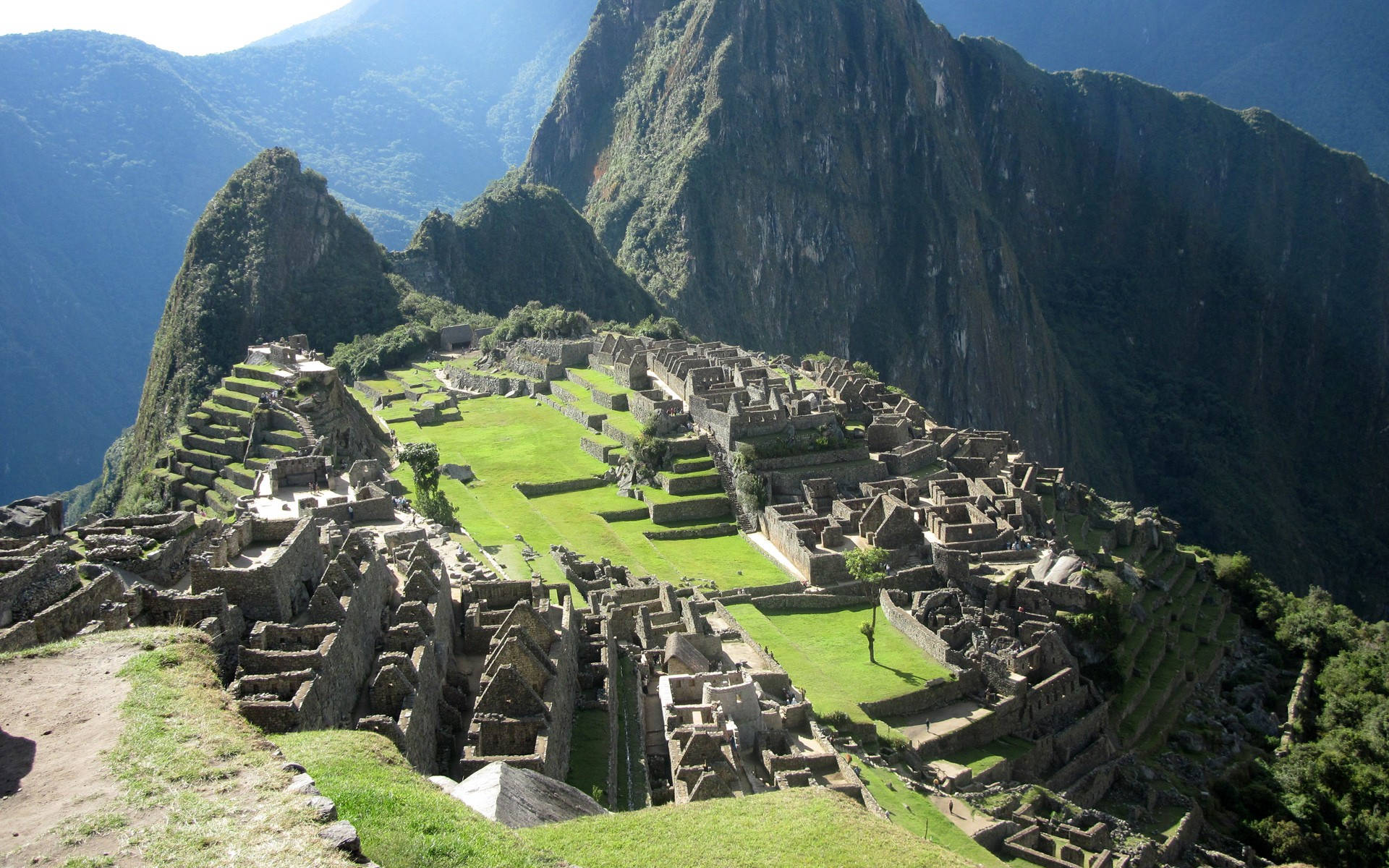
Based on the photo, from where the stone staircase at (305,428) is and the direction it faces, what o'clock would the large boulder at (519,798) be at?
The large boulder is roughly at 12 o'clock from the stone staircase.

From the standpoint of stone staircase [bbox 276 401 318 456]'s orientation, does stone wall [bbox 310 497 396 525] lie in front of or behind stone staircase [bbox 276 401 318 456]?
in front

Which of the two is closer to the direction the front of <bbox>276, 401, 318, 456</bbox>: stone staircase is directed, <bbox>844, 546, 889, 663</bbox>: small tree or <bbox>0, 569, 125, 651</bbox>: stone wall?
the stone wall

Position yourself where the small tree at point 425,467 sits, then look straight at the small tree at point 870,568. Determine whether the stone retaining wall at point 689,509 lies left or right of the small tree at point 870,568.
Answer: left

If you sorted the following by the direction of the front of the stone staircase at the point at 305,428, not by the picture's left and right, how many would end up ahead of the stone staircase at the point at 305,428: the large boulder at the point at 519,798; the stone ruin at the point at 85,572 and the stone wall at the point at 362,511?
3

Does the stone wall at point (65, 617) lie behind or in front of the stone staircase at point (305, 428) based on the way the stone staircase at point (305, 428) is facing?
in front

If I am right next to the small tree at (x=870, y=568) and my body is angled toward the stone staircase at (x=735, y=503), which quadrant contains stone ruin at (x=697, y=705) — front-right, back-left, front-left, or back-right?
back-left

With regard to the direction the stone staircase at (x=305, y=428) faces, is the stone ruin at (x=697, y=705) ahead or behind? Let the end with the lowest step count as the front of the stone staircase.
ahead

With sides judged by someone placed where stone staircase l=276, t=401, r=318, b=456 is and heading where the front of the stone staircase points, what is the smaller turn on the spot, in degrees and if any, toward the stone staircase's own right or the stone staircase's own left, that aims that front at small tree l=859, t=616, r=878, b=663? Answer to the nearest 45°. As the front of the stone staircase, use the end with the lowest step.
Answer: approximately 45° to the stone staircase's own left

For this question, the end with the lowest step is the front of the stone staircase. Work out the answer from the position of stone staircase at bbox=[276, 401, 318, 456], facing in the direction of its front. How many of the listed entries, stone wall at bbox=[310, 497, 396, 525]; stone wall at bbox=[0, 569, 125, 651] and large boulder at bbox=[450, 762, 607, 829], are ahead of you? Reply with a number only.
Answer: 3

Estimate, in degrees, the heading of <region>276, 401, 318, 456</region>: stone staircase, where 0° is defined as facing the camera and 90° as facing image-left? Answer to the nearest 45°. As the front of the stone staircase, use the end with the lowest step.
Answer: approximately 0°

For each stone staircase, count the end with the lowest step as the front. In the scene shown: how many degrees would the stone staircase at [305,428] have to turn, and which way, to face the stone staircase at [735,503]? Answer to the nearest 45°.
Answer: approximately 90° to its left
